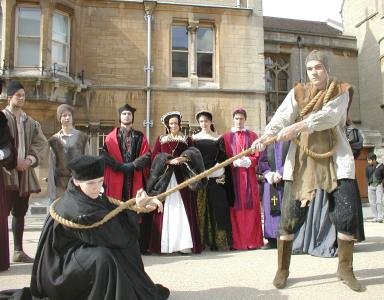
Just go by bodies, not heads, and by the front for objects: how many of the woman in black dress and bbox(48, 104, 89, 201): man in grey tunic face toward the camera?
2

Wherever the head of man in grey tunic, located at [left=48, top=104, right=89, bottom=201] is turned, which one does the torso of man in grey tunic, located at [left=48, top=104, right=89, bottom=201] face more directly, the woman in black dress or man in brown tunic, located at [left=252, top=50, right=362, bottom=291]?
the man in brown tunic

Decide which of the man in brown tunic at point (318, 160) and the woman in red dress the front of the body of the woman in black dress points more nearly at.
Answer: the man in brown tunic

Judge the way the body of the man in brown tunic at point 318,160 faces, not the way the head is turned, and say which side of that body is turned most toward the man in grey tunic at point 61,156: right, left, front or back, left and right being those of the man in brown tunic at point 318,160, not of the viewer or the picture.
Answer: right

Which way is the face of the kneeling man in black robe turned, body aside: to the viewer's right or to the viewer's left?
to the viewer's right

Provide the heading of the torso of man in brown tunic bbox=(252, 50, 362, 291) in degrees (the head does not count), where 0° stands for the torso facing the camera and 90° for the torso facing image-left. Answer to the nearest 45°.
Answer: approximately 0°
